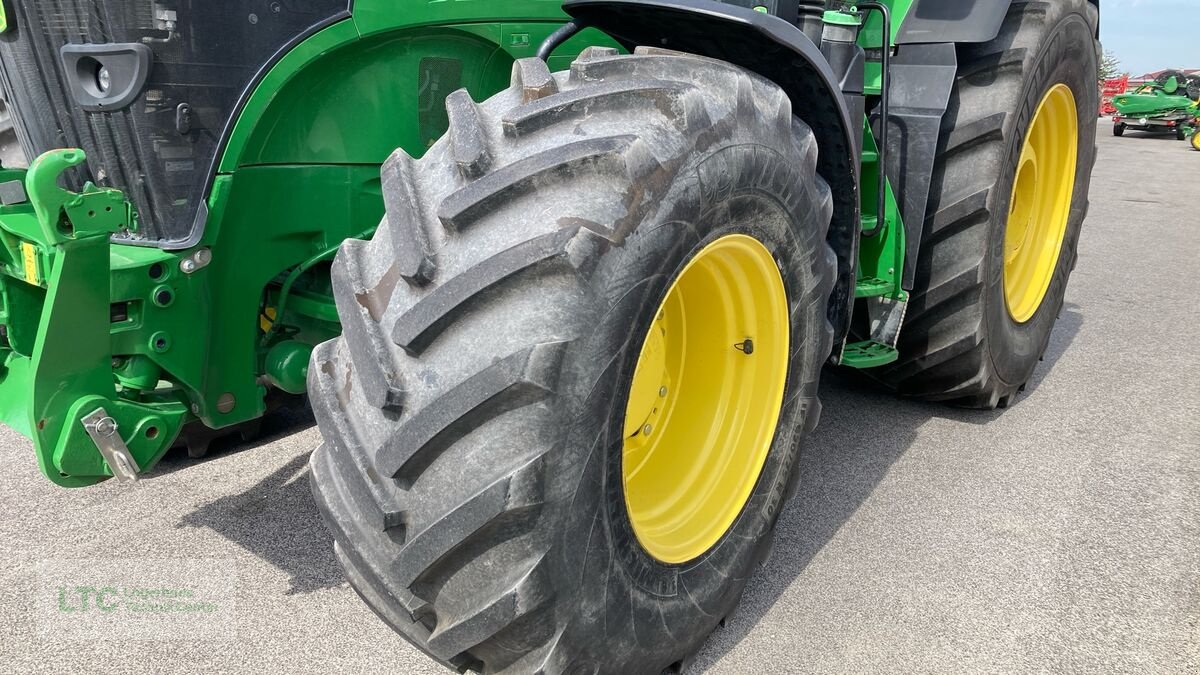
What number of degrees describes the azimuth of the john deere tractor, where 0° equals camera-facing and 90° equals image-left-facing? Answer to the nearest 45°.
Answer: approximately 45°

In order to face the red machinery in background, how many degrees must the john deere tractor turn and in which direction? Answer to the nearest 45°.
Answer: approximately 180°

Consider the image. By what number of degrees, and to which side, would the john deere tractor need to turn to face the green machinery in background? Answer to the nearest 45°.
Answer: approximately 180°
